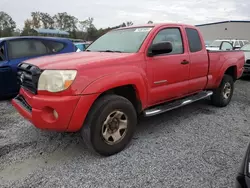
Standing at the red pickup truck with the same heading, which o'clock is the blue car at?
The blue car is roughly at 3 o'clock from the red pickup truck.

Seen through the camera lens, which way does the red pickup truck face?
facing the viewer and to the left of the viewer

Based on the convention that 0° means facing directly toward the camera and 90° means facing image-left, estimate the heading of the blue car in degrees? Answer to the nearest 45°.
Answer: approximately 90°

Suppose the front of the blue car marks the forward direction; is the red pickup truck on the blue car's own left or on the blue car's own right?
on the blue car's own left

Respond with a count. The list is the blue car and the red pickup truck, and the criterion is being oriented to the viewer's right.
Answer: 0
